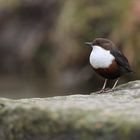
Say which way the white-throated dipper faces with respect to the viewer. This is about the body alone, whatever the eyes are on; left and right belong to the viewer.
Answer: facing the viewer and to the left of the viewer
